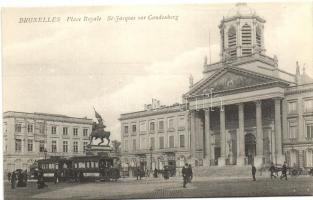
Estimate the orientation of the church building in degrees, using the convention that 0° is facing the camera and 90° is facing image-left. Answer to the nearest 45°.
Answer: approximately 45°

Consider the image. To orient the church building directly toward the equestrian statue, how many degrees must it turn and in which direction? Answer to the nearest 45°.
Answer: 0° — it already faces it

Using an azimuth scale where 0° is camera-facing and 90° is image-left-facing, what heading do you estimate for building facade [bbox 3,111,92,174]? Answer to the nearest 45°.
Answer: approximately 315°

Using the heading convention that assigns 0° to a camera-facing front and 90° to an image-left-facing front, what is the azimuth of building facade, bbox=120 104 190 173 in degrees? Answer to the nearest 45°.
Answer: approximately 45°

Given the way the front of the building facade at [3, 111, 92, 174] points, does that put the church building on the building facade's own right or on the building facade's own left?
on the building facade's own left
